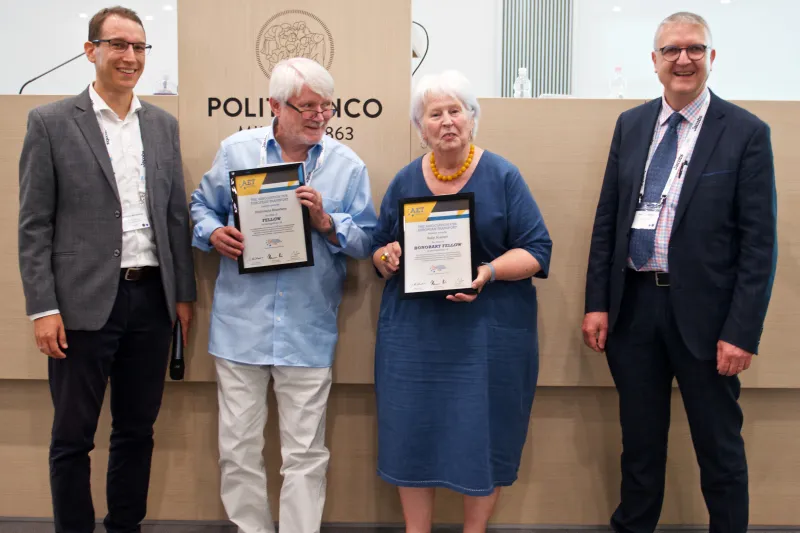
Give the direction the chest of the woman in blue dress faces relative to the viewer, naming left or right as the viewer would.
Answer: facing the viewer

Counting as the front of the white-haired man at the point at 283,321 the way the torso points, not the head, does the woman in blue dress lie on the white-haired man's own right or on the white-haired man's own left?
on the white-haired man's own left

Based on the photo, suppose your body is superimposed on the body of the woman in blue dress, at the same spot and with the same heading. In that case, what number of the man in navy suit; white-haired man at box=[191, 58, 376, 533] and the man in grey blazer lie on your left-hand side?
1

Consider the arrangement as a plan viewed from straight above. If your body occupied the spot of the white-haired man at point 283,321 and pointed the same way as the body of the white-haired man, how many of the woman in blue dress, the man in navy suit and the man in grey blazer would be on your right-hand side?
1

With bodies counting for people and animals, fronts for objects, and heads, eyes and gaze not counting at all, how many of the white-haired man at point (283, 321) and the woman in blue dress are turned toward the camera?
2

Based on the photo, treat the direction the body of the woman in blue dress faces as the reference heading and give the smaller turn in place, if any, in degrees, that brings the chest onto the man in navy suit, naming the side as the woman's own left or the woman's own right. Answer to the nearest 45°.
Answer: approximately 90° to the woman's own left

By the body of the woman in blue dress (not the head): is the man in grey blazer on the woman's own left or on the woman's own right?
on the woman's own right

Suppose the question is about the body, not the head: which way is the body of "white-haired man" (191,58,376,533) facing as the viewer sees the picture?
toward the camera

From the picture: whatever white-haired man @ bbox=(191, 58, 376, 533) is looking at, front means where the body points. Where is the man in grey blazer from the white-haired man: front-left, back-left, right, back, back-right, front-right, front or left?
right

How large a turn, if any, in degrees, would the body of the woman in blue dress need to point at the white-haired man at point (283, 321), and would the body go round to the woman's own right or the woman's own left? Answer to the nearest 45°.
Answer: approximately 90° to the woman's own right

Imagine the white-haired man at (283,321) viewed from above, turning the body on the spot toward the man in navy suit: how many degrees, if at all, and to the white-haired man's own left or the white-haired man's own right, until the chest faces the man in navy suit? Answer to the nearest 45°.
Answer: approximately 90° to the white-haired man's own left
